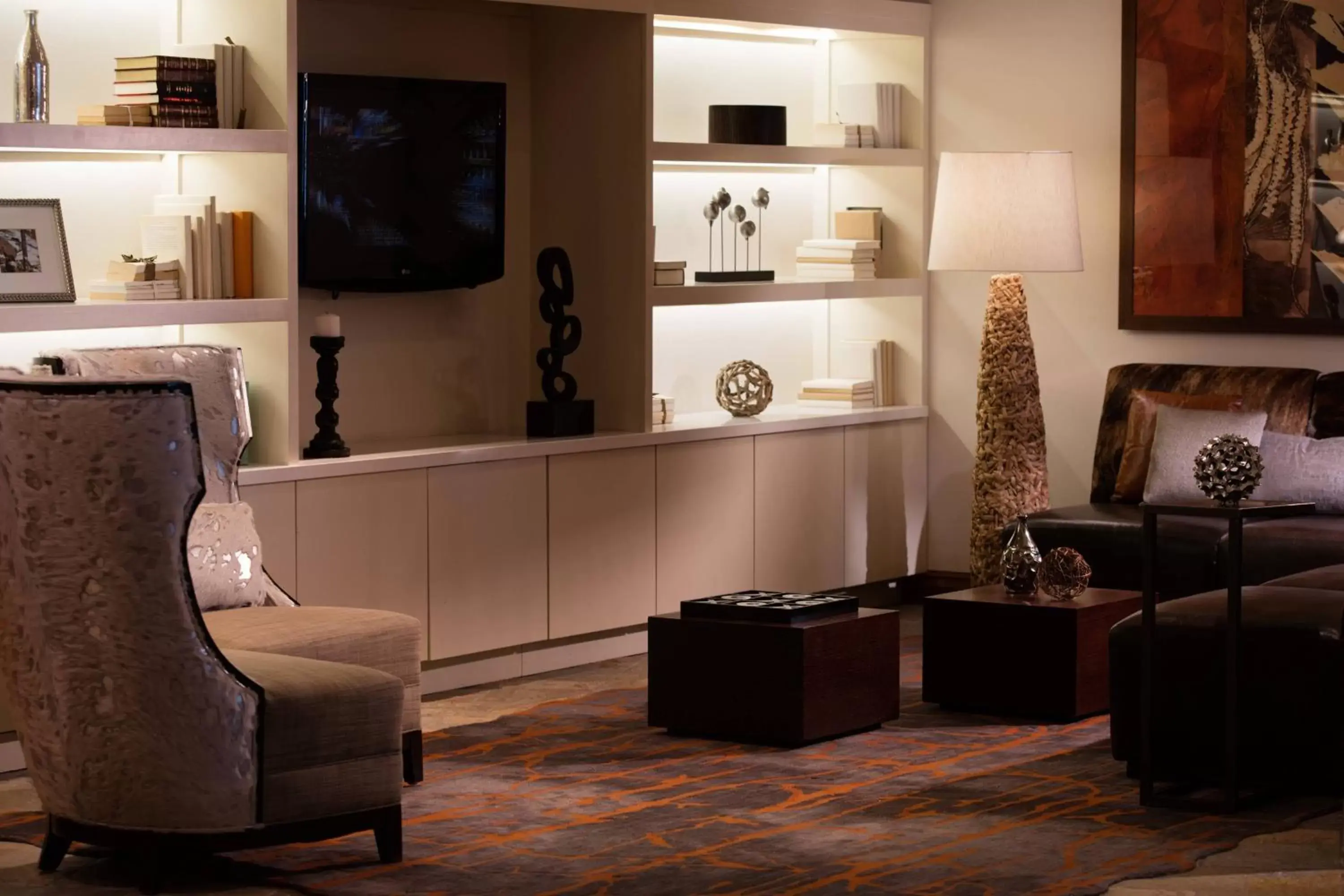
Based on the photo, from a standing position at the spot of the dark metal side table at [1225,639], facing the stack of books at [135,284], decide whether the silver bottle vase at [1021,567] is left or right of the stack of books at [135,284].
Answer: right

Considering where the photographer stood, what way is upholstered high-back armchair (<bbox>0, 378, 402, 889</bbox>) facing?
facing away from the viewer and to the right of the viewer

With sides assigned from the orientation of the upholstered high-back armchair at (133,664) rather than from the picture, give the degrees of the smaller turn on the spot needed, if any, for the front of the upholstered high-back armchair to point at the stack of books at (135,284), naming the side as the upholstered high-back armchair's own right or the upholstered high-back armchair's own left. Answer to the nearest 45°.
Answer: approximately 45° to the upholstered high-back armchair's own left

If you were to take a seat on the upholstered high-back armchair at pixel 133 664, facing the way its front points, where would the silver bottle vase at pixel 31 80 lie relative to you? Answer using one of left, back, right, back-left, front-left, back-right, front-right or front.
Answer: front-left

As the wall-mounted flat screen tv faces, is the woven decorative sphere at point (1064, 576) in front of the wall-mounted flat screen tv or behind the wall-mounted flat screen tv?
in front

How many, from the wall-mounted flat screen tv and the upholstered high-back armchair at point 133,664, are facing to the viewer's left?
0

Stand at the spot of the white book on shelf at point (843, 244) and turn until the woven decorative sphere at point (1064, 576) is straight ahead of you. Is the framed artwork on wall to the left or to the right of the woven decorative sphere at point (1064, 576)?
left

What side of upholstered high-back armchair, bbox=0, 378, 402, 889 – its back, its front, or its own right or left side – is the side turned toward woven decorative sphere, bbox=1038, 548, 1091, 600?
front

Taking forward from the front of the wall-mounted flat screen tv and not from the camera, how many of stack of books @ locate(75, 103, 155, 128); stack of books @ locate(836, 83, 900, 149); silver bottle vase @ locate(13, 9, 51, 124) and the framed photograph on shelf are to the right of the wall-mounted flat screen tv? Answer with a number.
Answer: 3

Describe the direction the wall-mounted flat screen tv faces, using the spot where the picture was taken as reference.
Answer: facing the viewer and to the right of the viewer

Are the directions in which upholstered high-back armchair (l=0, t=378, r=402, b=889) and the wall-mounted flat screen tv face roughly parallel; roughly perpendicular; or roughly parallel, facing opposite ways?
roughly perpendicular

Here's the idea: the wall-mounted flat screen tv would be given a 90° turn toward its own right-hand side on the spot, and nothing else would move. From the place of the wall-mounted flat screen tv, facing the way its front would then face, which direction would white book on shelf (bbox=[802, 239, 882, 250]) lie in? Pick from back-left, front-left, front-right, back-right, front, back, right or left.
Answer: back
